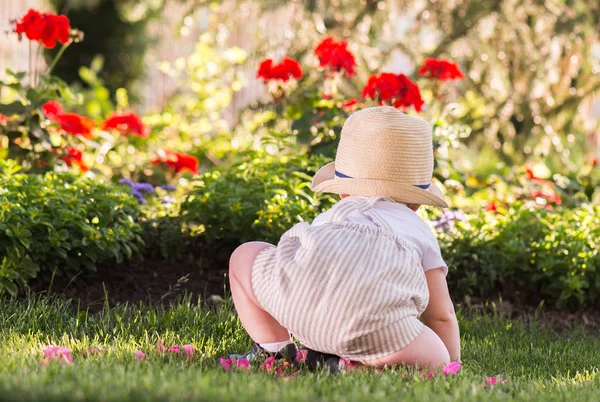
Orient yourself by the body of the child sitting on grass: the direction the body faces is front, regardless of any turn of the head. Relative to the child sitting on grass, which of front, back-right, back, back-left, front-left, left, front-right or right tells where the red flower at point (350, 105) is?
front

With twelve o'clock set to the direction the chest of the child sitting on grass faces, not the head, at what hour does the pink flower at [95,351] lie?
The pink flower is roughly at 9 o'clock from the child sitting on grass.

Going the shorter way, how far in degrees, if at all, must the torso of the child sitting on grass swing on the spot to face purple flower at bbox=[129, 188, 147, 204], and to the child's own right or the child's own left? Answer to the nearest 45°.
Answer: approximately 45° to the child's own left

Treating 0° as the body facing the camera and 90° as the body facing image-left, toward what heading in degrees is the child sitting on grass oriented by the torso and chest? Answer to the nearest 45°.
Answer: approximately 180°

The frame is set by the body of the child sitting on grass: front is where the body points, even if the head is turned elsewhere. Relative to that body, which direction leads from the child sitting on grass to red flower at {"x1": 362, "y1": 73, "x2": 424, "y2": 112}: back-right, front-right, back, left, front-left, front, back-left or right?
front

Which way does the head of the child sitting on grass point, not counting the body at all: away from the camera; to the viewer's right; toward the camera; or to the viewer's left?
away from the camera

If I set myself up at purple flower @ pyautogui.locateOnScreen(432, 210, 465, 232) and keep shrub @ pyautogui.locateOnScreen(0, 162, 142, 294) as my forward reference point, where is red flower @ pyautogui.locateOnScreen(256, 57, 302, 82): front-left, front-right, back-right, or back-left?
front-right

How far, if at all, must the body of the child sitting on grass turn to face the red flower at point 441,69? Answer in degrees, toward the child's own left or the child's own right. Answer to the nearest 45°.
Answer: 0° — they already face it

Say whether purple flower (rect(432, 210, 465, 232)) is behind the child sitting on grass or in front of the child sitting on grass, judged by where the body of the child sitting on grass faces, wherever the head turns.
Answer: in front

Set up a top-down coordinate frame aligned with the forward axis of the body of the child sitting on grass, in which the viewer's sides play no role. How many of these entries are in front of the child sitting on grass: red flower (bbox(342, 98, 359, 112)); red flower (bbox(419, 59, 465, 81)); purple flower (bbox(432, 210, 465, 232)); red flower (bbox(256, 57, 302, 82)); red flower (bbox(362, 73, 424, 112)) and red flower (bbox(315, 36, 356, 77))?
6

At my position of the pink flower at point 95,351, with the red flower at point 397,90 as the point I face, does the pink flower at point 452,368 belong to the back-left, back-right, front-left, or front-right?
front-right

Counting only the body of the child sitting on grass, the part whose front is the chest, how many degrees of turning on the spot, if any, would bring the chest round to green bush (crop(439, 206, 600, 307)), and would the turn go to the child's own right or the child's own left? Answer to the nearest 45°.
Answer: approximately 45° to the child's own right

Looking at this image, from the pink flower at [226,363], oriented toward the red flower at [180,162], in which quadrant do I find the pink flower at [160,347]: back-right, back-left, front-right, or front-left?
front-left

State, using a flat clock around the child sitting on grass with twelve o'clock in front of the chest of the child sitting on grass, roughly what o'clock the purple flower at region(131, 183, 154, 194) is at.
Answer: The purple flower is roughly at 11 o'clock from the child sitting on grass.

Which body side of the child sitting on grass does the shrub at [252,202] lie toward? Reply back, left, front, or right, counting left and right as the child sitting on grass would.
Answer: front

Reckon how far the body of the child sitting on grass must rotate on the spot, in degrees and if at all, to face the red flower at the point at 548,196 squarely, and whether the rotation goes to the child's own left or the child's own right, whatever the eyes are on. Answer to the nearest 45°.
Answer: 0° — they already face it
